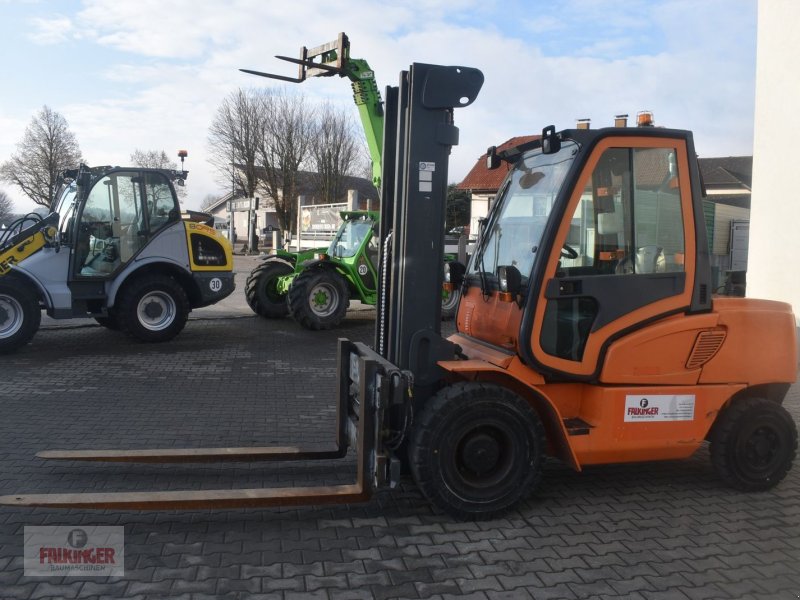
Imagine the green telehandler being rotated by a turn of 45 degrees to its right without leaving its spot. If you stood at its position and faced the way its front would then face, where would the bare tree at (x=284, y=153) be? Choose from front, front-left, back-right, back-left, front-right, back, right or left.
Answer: right

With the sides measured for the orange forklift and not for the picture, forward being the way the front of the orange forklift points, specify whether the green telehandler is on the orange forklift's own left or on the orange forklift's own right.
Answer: on the orange forklift's own right

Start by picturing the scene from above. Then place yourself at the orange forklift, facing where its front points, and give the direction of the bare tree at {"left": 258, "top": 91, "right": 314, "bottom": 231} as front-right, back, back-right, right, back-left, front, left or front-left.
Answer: right

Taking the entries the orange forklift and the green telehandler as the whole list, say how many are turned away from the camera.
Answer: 0

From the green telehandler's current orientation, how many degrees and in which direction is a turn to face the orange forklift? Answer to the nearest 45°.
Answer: approximately 45° to its left

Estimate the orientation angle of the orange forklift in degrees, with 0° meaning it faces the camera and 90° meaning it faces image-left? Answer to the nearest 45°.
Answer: approximately 90°
